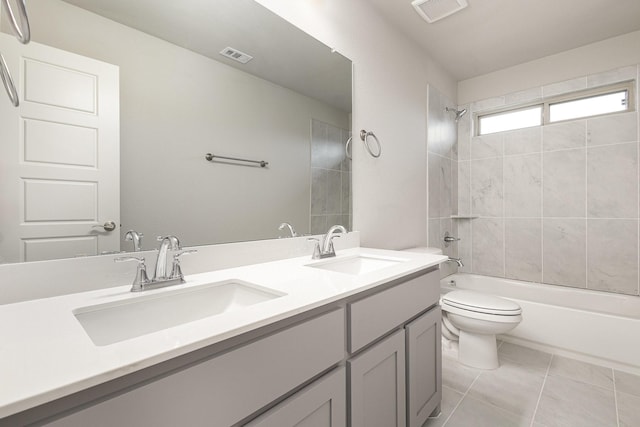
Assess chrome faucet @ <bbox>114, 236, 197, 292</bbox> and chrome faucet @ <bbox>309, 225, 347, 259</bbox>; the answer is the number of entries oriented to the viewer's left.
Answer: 0

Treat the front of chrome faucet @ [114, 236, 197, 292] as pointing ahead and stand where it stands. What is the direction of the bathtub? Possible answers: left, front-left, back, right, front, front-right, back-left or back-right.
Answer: front-left

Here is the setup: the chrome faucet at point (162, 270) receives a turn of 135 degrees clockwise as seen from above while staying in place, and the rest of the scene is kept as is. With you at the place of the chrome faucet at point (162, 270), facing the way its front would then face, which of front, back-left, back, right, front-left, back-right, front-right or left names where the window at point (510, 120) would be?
back

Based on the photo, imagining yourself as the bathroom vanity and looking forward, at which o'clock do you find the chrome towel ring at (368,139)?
The chrome towel ring is roughly at 9 o'clock from the bathroom vanity.

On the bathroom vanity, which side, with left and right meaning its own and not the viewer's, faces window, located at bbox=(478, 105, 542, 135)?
left

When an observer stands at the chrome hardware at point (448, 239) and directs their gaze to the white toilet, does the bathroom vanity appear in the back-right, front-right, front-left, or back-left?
front-right

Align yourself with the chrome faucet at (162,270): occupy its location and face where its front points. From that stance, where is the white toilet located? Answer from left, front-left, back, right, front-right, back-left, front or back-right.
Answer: front-left

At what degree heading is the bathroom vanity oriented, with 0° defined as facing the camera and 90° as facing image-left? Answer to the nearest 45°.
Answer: approximately 315°

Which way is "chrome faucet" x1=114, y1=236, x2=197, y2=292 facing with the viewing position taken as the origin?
facing the viewer and to the right of the viewer

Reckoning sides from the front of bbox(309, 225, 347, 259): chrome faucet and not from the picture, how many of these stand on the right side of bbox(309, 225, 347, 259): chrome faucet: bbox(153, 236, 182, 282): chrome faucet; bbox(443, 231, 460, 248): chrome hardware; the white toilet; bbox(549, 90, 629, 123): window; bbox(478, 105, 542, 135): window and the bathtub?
1

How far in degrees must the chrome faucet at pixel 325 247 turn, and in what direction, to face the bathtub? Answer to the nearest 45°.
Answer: approximately 45° to its left
